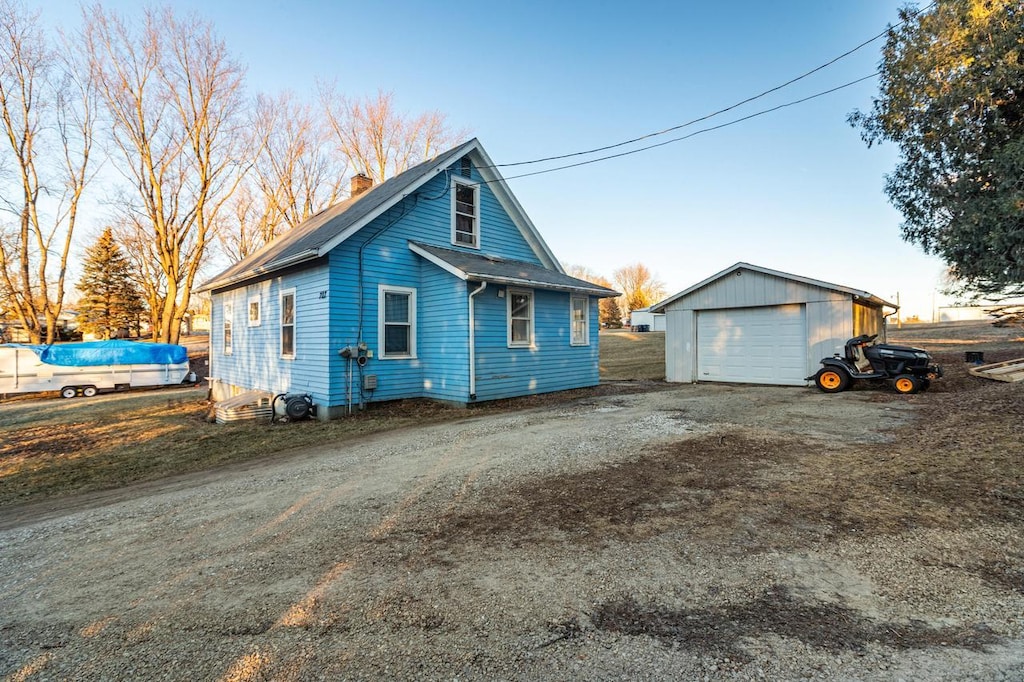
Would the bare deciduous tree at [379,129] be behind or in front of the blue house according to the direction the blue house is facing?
behind

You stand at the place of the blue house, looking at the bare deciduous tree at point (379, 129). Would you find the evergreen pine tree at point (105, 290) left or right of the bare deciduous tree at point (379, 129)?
left
